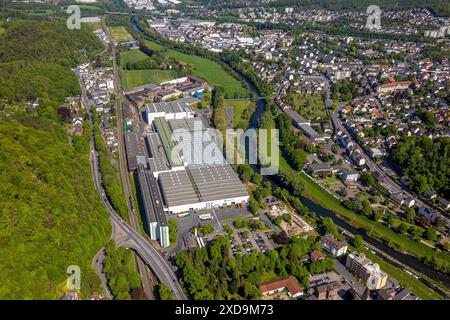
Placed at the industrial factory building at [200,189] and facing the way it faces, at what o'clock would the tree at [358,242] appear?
The tree is roughly at 10 o'clock from the industrial factory building.

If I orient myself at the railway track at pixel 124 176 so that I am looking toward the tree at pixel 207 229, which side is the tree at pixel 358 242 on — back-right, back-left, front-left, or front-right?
front-left

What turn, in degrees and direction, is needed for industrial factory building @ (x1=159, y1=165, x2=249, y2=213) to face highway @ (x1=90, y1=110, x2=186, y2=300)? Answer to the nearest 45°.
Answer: approximately 45° to its right

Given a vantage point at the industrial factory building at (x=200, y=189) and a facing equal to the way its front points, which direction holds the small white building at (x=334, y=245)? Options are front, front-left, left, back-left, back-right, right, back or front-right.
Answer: front-left

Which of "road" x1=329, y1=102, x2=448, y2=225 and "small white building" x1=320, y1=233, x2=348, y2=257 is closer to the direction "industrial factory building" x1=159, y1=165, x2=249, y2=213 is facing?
the small white building

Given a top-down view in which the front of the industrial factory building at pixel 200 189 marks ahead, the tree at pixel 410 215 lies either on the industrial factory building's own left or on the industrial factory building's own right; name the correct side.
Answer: on the industrial factory building's own left

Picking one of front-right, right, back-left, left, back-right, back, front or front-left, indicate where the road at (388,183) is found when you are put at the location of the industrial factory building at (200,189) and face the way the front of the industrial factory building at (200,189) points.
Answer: left

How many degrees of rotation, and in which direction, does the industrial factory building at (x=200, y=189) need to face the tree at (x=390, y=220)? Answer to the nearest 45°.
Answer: approximately 90° to its left

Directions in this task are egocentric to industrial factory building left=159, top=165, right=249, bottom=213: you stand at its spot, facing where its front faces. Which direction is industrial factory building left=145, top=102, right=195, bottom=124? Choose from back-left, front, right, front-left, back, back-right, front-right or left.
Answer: back

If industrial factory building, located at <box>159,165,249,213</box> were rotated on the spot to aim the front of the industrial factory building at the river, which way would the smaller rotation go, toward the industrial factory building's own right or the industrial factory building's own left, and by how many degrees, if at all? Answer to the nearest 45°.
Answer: approximately 45° to the industrial factory building's own left

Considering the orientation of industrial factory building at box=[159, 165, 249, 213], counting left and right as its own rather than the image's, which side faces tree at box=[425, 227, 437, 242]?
left

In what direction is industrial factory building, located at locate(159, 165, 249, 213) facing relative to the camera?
toward the camera

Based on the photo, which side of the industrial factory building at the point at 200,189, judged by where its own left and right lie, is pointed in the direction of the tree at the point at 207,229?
front
